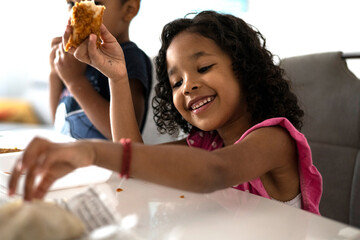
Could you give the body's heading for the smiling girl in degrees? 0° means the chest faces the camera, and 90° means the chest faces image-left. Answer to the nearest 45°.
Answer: approximately 45°
